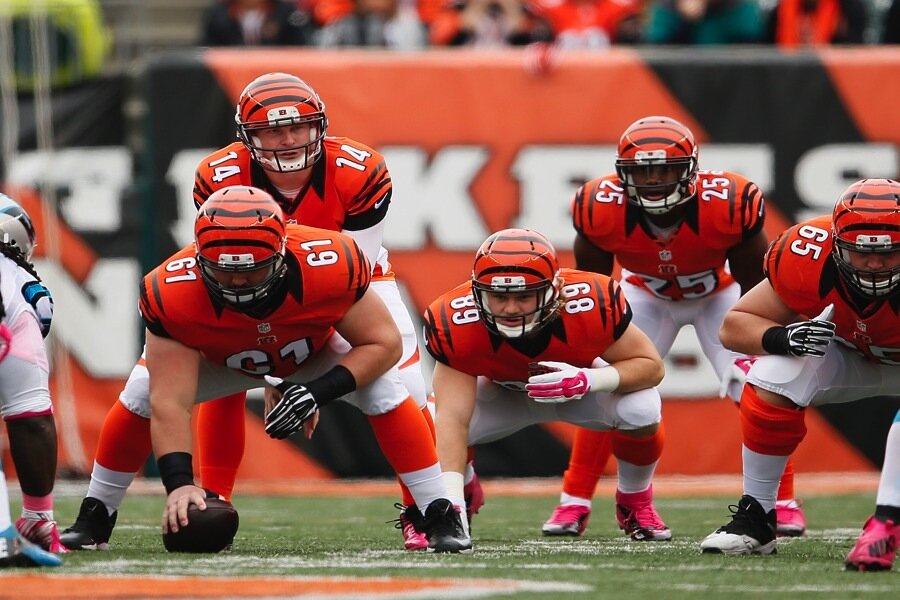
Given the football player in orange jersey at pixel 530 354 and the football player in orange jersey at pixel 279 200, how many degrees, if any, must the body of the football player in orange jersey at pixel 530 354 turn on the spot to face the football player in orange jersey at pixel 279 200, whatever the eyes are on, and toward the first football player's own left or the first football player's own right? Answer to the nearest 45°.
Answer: approximately 90° to the first football player's own right

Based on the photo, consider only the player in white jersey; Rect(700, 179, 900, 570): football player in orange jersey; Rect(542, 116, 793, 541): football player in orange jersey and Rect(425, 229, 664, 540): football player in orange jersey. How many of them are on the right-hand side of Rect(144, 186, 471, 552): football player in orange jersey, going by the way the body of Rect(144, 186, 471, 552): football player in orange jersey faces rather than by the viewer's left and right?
1

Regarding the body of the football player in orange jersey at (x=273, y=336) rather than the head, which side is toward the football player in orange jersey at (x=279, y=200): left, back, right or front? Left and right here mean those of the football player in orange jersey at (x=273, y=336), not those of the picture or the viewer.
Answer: back

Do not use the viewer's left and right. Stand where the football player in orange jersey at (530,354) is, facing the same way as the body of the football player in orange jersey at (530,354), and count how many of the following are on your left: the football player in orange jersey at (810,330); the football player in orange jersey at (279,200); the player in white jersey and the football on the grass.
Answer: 1

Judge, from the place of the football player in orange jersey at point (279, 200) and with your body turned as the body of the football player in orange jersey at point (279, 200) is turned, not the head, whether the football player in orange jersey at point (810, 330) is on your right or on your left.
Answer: on your left

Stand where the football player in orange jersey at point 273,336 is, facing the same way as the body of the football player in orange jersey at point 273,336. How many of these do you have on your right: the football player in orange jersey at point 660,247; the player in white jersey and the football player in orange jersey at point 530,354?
1

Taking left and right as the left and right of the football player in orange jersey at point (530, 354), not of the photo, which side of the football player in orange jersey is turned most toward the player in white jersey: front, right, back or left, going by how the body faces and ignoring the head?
right

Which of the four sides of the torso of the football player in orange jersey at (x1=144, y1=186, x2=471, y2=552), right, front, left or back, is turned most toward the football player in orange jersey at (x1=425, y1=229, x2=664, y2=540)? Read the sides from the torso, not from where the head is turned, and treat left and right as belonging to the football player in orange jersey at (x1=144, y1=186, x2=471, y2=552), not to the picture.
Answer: left
